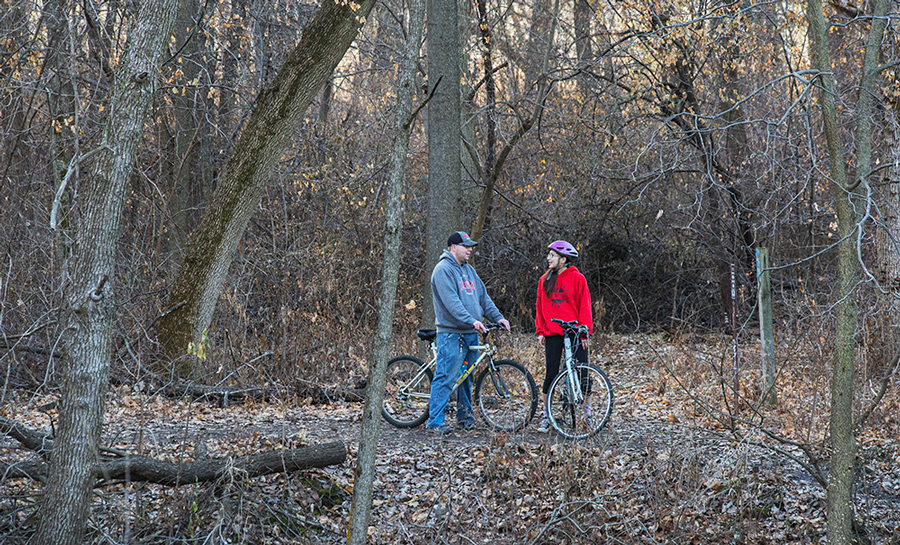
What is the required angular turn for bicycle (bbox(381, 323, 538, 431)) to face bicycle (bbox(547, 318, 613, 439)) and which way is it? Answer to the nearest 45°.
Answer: approximately 45° to its right

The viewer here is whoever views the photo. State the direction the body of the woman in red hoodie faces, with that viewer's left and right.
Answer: facing the viewer and to the left of the viewer

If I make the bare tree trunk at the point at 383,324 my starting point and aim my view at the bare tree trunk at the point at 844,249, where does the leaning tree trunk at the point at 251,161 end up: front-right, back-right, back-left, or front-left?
back-left

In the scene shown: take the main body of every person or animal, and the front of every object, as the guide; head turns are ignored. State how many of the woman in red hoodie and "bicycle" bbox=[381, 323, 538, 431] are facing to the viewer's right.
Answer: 1

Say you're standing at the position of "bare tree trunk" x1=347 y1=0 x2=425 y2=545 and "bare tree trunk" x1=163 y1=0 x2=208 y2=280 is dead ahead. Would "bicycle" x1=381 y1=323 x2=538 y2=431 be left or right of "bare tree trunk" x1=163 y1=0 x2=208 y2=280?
right

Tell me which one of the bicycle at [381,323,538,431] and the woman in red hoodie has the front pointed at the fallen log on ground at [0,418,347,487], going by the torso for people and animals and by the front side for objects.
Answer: the woman in red hoodie

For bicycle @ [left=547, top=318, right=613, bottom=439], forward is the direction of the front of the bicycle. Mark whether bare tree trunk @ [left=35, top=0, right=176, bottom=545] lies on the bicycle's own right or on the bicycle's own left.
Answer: on the bicycle's own right

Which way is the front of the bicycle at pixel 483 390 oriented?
to the viewer's right

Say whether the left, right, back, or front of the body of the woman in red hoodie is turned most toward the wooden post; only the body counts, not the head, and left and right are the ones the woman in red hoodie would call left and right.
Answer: back

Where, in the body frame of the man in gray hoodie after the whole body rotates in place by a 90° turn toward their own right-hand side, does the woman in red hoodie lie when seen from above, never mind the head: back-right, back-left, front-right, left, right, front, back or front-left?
back-left

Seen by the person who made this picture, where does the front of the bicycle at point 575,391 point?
facing the viewer and to the right of the viewer

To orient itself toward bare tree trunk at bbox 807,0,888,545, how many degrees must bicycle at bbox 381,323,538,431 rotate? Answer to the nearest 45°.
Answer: approximately 45° to its right

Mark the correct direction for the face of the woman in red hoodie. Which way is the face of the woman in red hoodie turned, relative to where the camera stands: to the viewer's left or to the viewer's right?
to the viewer's left
